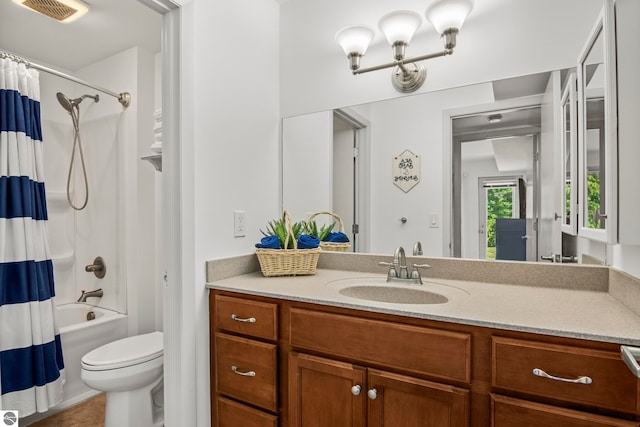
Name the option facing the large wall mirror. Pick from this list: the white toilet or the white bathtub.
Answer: the white bathtub

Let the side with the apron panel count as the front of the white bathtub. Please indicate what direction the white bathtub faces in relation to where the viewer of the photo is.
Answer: facing the viewer and to the right of the viewer

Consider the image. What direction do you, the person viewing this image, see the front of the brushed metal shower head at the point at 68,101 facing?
facing the viewer and to the left of the viewer

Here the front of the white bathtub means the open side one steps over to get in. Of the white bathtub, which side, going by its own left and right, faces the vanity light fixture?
front

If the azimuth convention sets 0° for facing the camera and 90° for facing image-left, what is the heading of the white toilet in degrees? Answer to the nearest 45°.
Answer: approximately 45°

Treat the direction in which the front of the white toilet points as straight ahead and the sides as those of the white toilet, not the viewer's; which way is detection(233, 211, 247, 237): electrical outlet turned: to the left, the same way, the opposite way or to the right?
to the left

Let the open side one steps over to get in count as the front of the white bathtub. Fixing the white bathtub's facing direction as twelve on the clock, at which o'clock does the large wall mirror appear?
The large wall mirror is roughly at 12 o'clock from the white bathtub.

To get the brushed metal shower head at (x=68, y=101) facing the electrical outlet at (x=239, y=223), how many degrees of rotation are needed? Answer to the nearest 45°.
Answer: approximately 90° to its left

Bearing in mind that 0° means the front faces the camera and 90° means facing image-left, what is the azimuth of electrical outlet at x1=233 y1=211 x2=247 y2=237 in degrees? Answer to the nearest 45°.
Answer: approximately 315°

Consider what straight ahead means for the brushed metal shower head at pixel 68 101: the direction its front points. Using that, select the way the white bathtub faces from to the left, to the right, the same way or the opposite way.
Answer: to the left

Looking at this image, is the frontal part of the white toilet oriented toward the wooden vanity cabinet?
no

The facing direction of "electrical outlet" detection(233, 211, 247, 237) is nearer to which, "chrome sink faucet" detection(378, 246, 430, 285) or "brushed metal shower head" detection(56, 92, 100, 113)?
the chrome sink faucet

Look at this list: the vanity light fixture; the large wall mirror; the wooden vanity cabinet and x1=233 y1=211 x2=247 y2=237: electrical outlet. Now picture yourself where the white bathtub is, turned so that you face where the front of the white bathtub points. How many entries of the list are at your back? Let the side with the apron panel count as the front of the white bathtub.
0

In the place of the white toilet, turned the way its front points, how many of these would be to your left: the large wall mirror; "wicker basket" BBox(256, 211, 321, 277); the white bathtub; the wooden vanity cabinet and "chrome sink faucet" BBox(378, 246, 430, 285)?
4

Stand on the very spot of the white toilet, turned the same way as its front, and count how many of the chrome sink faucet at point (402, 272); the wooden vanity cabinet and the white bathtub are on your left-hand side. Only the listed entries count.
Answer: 2
